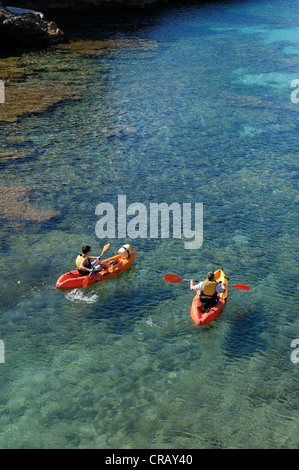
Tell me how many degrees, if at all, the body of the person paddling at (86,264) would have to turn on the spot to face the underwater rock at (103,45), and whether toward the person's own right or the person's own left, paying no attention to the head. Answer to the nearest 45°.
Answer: approximately 45° to the person's own left

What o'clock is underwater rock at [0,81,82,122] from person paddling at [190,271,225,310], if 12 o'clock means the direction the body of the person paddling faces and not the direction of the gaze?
The underwater rock is roughly at 11 o'clock from the person paddling.

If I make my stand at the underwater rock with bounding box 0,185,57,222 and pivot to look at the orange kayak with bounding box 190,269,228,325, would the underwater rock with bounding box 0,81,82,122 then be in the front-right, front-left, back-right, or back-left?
back-left

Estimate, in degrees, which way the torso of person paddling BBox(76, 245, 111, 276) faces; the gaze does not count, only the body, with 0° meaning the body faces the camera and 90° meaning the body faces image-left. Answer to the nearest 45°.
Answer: approximately 225°

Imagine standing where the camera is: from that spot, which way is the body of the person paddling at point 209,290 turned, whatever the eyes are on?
away from the camera

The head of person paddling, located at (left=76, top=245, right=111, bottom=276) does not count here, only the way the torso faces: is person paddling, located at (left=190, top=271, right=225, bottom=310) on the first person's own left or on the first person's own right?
on the first person's own right

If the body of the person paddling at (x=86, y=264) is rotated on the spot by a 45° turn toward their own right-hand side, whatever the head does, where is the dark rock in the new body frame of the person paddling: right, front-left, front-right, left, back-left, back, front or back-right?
left

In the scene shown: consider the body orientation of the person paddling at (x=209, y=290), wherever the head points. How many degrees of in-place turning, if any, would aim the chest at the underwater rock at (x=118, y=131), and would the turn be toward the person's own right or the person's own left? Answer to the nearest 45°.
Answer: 0° — they already face it

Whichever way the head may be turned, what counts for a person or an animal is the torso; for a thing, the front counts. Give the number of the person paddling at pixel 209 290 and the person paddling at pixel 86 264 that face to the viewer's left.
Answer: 0
